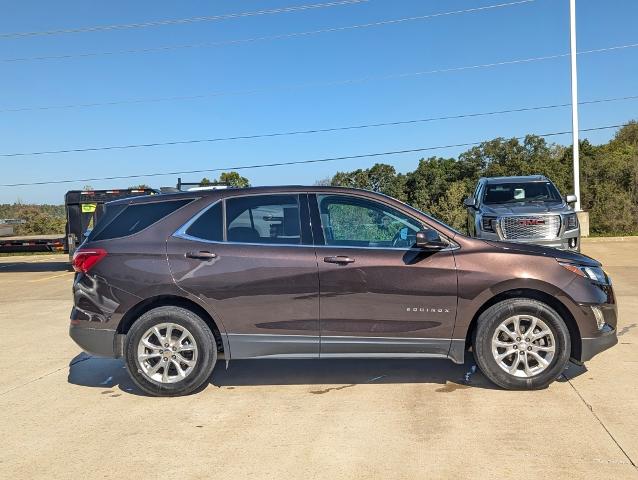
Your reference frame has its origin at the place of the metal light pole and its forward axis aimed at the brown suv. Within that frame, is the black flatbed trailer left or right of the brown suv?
right

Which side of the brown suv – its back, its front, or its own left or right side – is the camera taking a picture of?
right

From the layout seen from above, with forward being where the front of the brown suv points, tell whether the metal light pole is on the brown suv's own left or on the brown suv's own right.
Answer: on the brown suv's own left

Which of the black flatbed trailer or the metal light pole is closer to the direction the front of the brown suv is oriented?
the metal light pole

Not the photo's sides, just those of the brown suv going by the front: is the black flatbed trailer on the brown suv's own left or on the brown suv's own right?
on the brown suv's own left
